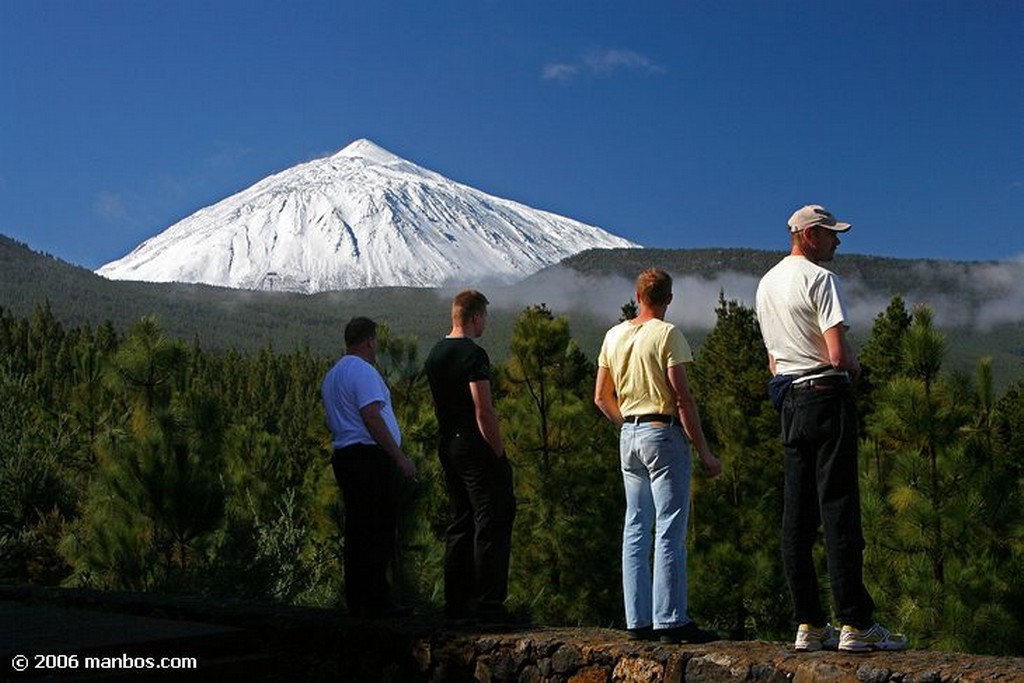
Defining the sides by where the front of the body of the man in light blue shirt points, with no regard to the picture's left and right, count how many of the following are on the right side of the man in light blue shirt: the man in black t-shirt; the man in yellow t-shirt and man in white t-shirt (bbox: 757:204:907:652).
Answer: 3

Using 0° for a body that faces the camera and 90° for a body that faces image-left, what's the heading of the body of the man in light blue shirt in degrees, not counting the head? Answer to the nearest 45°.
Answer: approximately 225°

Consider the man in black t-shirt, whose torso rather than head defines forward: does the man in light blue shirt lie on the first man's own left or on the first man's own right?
on the first man's own left

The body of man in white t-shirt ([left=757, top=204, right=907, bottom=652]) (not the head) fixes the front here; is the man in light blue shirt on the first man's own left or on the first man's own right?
on the first man's own left

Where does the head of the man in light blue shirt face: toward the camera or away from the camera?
away from the camera

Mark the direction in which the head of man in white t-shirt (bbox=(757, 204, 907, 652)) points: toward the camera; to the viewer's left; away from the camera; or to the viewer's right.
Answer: to the viewer's right

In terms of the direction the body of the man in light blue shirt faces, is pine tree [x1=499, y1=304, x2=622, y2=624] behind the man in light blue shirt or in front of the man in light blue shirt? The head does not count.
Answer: in front

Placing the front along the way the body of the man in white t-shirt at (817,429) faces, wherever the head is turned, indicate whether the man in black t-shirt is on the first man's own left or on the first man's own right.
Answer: on the first man's own left

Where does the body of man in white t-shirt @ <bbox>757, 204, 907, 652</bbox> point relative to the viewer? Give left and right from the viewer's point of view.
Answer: facing away from the viewer and to the right of the viewer

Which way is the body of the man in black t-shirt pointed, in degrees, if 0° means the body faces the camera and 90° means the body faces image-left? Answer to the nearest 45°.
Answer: approximately 225°

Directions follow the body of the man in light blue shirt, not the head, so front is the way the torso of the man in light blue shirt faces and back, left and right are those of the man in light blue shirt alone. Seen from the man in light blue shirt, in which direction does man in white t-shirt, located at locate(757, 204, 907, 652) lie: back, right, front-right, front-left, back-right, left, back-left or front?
right

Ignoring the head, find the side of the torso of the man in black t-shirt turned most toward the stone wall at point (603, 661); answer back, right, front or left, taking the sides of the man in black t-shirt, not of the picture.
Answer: right
